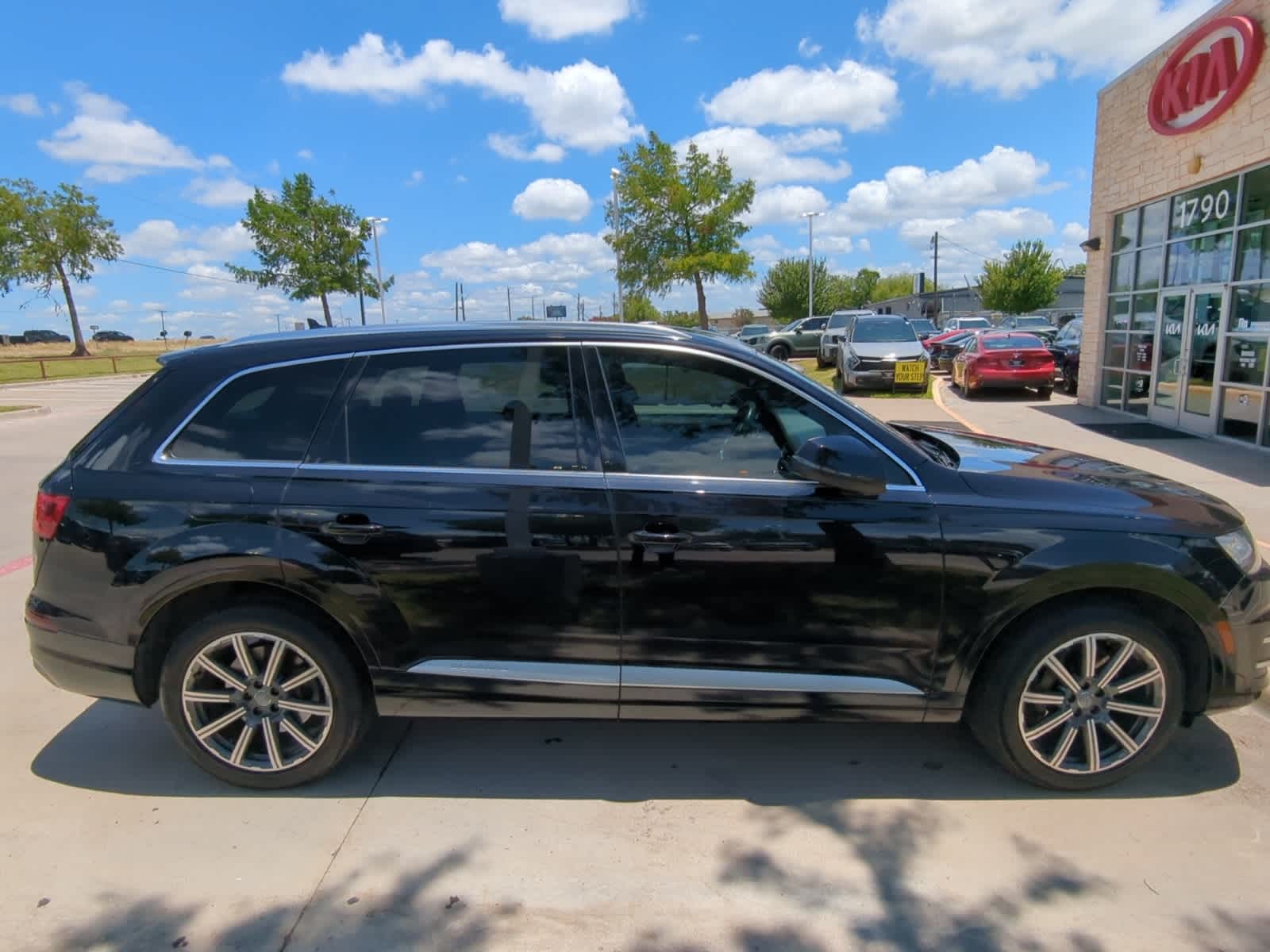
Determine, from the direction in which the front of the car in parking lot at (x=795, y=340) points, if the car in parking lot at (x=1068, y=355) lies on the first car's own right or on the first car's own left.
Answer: on the first car's own left

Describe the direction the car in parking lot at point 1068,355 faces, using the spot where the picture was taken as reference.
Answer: facing the viewer and to the left of the viewer

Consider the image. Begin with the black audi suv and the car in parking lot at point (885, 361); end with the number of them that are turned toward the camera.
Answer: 1

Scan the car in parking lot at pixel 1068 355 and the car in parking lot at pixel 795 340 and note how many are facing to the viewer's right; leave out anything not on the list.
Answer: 0

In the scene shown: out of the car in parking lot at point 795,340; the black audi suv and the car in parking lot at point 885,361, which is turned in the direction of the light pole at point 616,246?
the car in parking lot at point 795,340

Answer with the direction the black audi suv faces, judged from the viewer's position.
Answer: facing to the right of the viewer

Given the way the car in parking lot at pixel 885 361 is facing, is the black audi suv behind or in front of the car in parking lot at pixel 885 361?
in front

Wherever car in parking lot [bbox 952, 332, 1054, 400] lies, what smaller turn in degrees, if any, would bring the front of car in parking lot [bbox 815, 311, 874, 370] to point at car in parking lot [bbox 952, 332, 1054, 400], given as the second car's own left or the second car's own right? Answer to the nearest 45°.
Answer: approximately 90° to the second car's own left

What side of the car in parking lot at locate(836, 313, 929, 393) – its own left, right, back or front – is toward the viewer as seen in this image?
front

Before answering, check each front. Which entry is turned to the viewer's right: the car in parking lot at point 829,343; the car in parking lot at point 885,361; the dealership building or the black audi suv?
the black audi suv

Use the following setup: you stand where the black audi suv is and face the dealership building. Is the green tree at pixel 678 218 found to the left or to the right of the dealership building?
left

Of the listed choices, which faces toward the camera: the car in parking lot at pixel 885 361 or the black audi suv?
the car in parking lot

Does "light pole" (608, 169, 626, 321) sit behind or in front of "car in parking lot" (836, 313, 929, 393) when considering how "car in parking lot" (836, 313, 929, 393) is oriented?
behind

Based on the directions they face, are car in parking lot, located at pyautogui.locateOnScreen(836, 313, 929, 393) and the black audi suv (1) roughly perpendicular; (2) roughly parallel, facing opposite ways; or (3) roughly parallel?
roughly perpendicular

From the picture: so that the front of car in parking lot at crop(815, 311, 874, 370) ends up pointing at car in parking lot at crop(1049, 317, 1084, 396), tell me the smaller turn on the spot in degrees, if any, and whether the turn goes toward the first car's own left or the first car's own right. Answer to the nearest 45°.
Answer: approximately 90° to the first car's own left

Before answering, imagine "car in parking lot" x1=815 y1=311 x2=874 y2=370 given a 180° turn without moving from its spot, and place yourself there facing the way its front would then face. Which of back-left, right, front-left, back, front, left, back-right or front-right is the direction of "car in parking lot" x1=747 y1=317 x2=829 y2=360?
front-left

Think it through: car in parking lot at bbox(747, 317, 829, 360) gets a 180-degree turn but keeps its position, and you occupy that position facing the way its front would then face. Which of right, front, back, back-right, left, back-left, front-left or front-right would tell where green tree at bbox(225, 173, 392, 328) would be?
back-left
